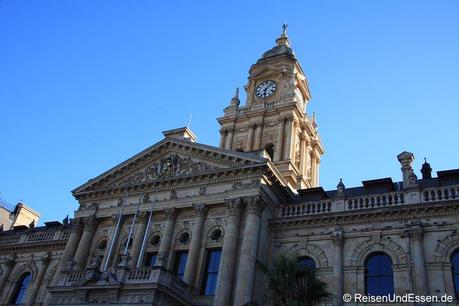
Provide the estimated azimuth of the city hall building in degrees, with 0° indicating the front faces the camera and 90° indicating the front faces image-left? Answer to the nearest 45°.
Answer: approximately 45°
